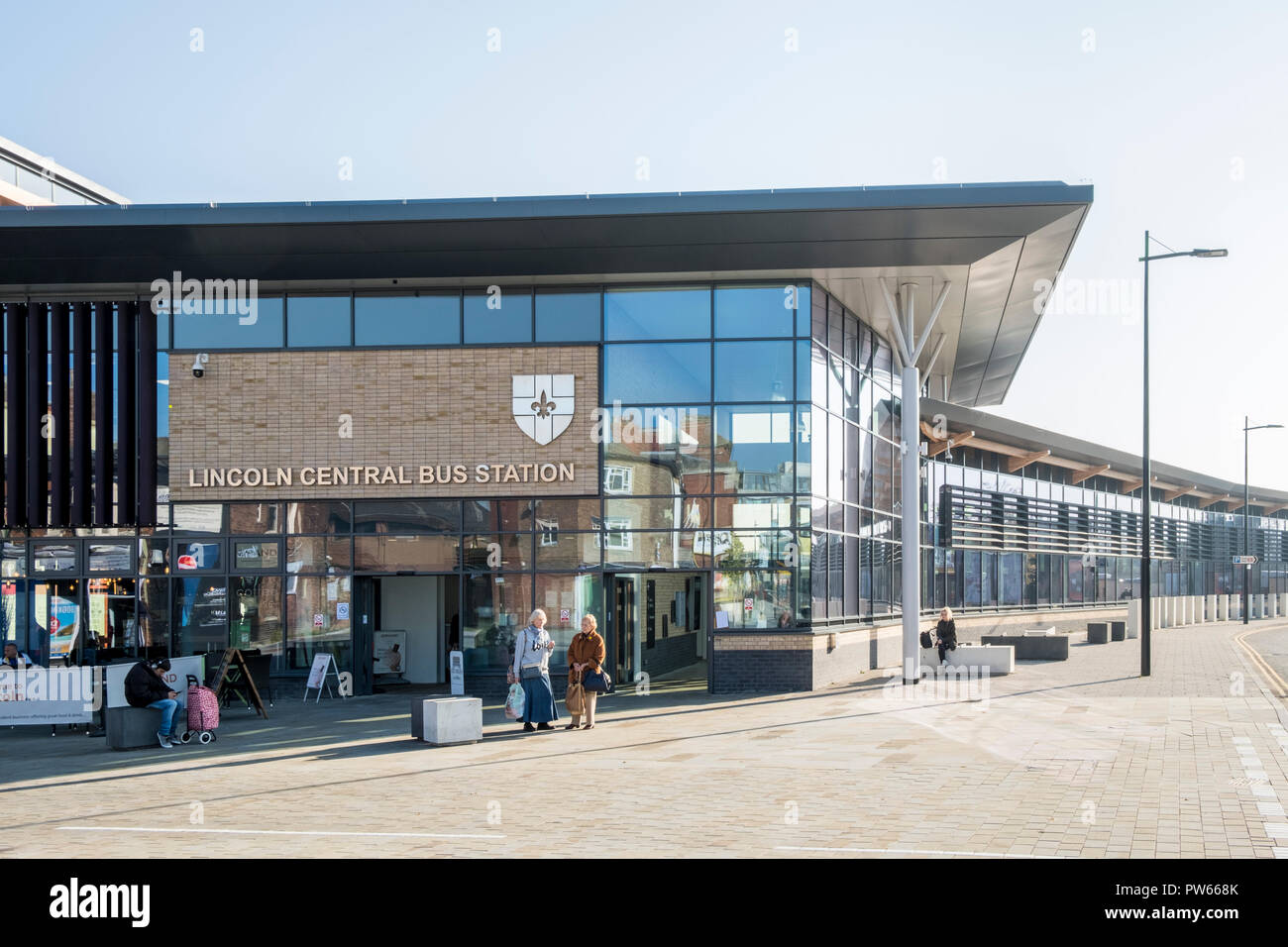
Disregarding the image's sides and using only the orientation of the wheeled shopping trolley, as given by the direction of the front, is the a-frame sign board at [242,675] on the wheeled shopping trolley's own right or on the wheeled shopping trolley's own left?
on the wheeled shopping trolley's own left

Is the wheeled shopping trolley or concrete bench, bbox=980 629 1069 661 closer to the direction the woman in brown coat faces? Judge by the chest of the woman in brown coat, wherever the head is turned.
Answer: the wheeled shopping trolley

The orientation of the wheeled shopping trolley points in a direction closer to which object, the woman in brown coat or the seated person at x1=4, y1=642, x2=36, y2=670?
the woman in brown coat

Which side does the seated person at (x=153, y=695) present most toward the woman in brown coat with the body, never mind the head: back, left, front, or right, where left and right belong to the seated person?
front

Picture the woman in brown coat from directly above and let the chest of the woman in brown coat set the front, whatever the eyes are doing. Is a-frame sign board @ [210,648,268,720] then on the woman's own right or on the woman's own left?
on the woman's own right

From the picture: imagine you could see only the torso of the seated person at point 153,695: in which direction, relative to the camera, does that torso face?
to the viewer's right

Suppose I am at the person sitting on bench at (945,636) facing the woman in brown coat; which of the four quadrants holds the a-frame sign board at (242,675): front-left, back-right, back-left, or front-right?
front-right

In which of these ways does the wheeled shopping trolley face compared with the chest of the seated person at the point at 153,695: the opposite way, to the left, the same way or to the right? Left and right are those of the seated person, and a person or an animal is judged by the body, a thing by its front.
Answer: the same way

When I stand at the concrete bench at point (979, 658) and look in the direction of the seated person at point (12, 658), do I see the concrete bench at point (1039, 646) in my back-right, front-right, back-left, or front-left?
back-right

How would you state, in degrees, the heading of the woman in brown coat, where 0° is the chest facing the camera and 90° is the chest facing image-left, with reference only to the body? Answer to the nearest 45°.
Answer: approximately 45°
